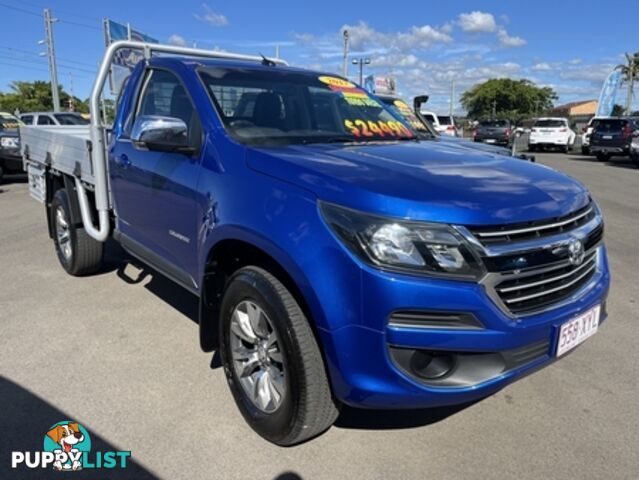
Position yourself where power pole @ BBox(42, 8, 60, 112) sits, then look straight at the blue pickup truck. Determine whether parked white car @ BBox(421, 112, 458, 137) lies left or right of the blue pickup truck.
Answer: left

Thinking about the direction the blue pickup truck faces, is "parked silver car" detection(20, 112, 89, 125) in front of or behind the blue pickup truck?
behind

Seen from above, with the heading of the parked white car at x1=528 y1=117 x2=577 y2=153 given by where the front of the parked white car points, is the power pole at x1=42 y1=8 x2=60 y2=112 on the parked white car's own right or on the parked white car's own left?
on the parked white car's own left

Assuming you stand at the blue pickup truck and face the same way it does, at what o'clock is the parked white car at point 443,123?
The parked white car is roughly at 8 o'clock from the blue pickup truck.

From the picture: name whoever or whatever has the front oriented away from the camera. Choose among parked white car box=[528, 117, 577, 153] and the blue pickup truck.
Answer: the parked white car

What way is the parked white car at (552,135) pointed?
away from the camera

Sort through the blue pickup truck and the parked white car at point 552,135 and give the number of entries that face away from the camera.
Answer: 1

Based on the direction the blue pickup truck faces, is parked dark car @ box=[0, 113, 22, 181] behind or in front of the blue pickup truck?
behind
